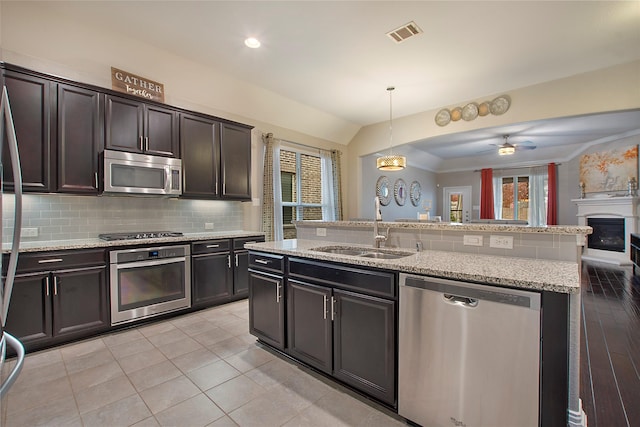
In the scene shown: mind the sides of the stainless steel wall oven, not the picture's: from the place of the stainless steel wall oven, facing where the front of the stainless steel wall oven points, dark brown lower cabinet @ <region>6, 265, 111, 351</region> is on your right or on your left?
on your right

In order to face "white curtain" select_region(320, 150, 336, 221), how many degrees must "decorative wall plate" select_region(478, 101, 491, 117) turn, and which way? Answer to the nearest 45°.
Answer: approximately 90° to its right

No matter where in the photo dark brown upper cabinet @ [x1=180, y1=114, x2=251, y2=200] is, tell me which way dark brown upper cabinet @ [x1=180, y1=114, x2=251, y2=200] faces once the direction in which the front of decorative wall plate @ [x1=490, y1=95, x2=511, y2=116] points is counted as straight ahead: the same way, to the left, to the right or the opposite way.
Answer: to the left

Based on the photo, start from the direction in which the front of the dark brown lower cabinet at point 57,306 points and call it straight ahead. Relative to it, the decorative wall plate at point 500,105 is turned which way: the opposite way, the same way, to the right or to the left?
to the right

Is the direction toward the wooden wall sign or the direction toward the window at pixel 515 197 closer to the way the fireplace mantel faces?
the wooden wall sign

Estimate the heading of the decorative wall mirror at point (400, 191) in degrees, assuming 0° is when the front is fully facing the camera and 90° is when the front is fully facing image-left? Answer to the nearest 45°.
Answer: approximately 315°

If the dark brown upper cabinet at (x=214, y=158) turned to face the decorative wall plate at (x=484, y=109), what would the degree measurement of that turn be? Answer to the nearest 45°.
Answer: approximately 45° to its left

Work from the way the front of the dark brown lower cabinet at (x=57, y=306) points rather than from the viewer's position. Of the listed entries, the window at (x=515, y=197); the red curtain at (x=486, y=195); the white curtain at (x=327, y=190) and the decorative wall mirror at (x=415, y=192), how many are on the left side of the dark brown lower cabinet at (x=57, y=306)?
4

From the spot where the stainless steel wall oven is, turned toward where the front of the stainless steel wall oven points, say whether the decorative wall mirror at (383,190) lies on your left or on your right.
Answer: on your left

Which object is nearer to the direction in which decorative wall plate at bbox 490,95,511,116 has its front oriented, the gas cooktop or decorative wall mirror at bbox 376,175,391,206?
the gas cooktop
